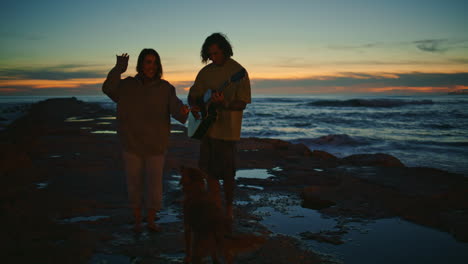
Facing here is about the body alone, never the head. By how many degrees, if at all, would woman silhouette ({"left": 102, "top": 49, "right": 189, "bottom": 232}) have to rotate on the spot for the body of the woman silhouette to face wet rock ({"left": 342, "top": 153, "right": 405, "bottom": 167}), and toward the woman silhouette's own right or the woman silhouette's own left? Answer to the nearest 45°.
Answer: approximately 135° to the woman silhouette's own left

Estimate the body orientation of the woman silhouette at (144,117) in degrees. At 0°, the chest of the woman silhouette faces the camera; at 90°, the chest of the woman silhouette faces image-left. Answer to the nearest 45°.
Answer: approximately 0°

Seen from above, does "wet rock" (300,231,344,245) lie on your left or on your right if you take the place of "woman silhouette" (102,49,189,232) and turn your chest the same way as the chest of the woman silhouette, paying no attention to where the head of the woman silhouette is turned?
on your left

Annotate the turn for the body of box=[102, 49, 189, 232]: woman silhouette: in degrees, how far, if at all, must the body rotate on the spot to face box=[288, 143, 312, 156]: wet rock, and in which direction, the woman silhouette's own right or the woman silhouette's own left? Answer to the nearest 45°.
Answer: approximately 135° to the woman silhouette's own left

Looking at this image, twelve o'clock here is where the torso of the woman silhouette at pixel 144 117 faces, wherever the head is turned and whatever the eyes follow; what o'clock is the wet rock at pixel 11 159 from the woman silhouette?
The wet rock is roughly at 5 o'clock from the woman silhouette.
